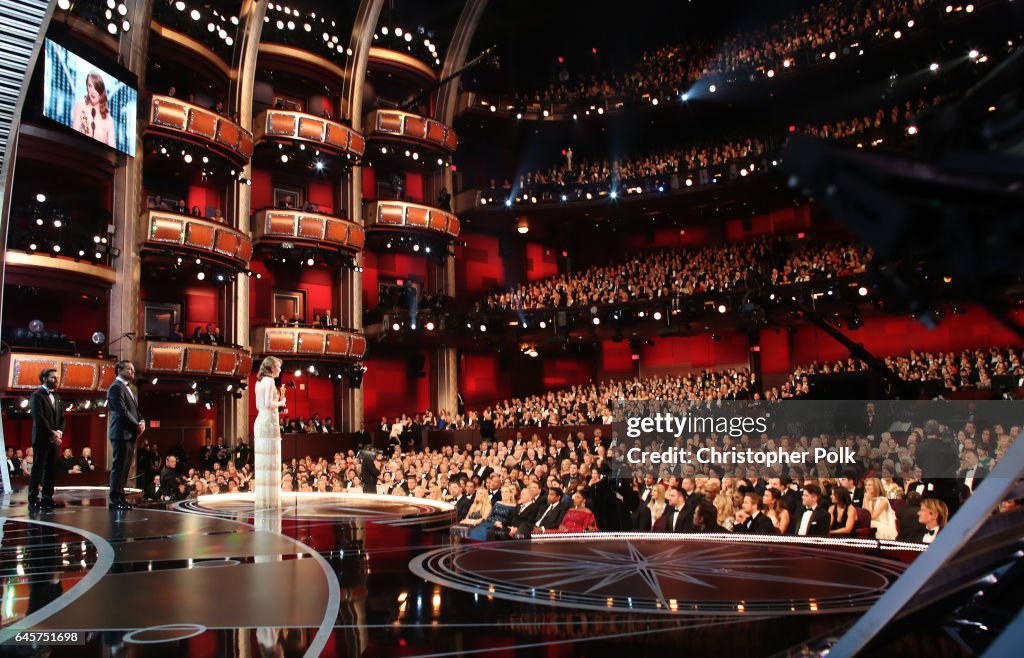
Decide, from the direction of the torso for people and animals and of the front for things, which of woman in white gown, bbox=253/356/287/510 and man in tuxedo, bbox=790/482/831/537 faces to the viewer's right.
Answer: the woman in white gown

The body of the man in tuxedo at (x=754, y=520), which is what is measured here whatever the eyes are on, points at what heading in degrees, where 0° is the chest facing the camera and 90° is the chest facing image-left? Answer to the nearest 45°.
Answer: approximately 45°

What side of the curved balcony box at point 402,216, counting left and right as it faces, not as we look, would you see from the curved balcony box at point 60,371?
right

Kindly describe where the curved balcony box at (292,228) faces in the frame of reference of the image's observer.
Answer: facing the viewer and to the right of the viewer

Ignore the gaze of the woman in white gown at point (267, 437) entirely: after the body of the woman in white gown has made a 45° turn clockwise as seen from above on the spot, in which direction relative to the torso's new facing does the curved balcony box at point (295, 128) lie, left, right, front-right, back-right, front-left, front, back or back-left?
back-left

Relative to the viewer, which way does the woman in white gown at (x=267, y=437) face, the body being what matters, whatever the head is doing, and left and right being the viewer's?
facing to the right of the viewer

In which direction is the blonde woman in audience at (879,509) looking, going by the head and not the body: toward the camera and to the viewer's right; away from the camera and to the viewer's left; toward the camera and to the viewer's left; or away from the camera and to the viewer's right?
toward the camera and to the viewer's left

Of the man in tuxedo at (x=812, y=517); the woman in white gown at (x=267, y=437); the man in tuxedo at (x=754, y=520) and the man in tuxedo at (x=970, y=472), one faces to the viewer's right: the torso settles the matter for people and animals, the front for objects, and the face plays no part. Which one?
the woman in white gown

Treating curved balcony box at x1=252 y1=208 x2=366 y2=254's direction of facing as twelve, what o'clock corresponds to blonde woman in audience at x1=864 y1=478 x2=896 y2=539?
The blonde woman in audience is roughly at 1 o'clock from the curved balcony box.

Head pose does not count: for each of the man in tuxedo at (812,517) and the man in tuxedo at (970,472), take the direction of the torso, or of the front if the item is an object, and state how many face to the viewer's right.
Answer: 0

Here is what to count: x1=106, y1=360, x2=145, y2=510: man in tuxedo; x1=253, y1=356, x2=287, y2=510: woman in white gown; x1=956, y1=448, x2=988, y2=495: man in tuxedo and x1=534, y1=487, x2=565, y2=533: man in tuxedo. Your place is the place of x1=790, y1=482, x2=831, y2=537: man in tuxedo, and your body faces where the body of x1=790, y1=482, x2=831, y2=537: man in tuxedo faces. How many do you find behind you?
1

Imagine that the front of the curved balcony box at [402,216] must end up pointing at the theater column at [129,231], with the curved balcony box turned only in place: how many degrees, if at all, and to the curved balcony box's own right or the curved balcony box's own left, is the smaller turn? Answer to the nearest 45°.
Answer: approximately 90° to the curved balcony box's own right

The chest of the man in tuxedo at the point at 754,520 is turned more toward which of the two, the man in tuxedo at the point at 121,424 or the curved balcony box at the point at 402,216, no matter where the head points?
the man in tuxedo

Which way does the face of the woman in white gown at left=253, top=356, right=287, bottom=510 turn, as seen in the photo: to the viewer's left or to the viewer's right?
to the viewer's right
